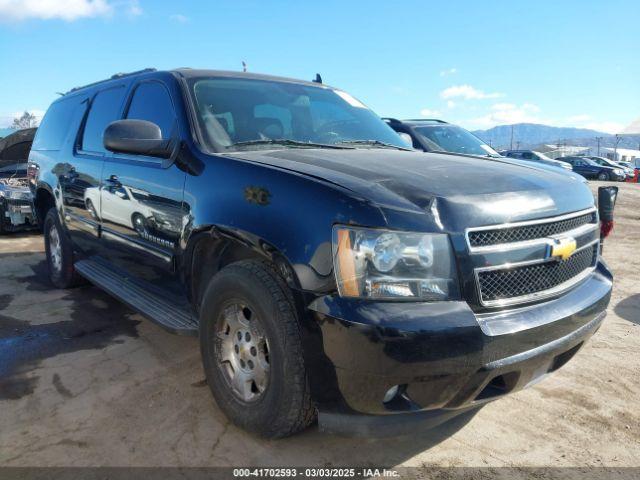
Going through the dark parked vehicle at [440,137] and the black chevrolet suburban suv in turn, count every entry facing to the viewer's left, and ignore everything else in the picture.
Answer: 0

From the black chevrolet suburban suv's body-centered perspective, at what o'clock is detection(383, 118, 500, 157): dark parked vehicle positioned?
The dark parked vehicle is roughly at 8 o'clock from the black chevrolet suburban suv.

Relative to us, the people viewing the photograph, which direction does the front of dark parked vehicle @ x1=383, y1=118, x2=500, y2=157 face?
facing the viewer and to the right of the viewer

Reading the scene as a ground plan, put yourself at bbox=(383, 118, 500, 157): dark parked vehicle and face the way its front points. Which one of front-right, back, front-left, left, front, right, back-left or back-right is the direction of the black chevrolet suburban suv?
front-right

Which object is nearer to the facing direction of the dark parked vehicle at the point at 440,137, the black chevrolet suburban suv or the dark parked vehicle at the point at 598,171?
the black chevrolet suburban suv

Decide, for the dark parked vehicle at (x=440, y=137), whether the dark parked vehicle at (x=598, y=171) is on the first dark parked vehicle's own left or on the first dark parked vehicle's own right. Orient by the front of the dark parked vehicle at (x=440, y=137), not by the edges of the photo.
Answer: on the first dark parked vehicle's own left

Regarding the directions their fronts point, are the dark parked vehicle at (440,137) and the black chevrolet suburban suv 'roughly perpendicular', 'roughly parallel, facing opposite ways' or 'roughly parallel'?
roughly parallel

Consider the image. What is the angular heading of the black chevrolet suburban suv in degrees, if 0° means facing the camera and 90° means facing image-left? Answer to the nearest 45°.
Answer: approximately 315°

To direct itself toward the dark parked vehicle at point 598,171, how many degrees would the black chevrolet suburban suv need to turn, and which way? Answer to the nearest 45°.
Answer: approximately 90° to its left
